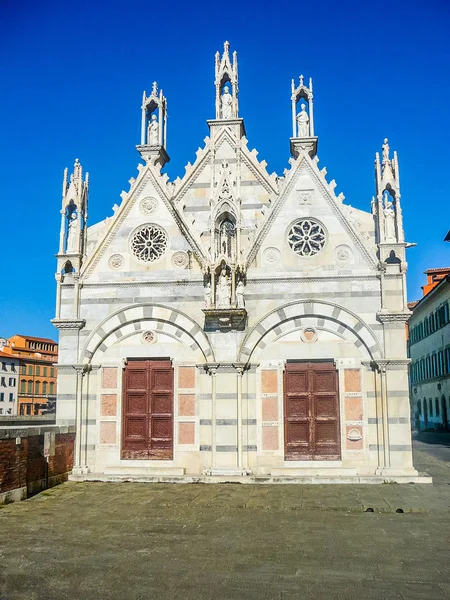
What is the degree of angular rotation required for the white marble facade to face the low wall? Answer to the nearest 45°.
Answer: approximately 45° to its right

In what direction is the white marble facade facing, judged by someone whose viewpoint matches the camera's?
facing the viewer
